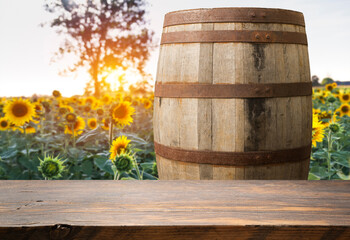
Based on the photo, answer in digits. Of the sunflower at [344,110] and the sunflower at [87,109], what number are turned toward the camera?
2

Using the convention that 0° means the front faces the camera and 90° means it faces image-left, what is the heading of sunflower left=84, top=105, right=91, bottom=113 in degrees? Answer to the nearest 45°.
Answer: approximately 0°

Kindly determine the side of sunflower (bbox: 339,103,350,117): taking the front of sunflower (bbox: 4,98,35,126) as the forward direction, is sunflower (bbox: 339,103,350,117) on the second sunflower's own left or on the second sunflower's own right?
on the second sunflower's own left

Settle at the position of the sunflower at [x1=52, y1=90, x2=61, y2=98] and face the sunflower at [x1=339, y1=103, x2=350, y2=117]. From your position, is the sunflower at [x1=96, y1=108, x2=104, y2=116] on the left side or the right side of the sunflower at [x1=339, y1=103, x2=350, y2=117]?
right

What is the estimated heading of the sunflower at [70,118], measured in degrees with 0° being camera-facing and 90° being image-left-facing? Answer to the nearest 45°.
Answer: approximately 0°
